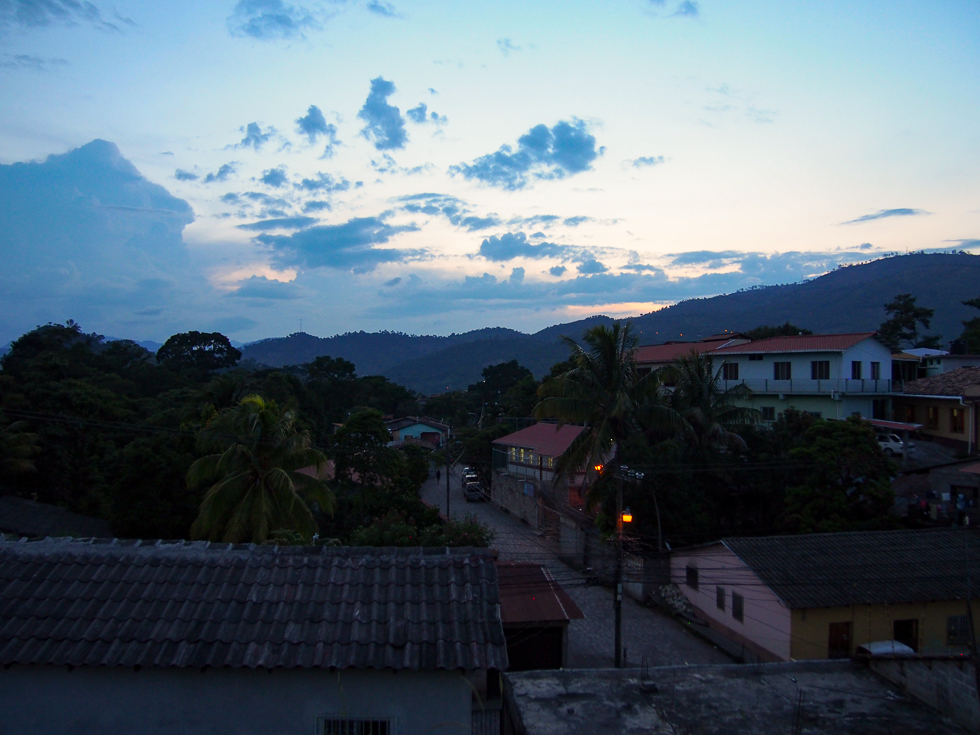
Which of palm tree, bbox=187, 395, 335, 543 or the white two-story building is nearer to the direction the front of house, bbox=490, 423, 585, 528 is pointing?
the palm tree

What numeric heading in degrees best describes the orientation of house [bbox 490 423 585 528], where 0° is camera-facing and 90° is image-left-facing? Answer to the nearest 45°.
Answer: approximately 45°

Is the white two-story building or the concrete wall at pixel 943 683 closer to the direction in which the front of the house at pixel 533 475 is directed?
the concrete wall

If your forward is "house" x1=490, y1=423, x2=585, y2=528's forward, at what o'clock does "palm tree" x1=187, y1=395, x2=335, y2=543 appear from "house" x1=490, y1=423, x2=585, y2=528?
The palm tree is roughly at 11 o'clock from the house.

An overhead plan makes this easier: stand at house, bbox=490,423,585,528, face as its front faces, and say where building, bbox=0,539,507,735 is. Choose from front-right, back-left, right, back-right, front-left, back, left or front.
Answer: front-left
